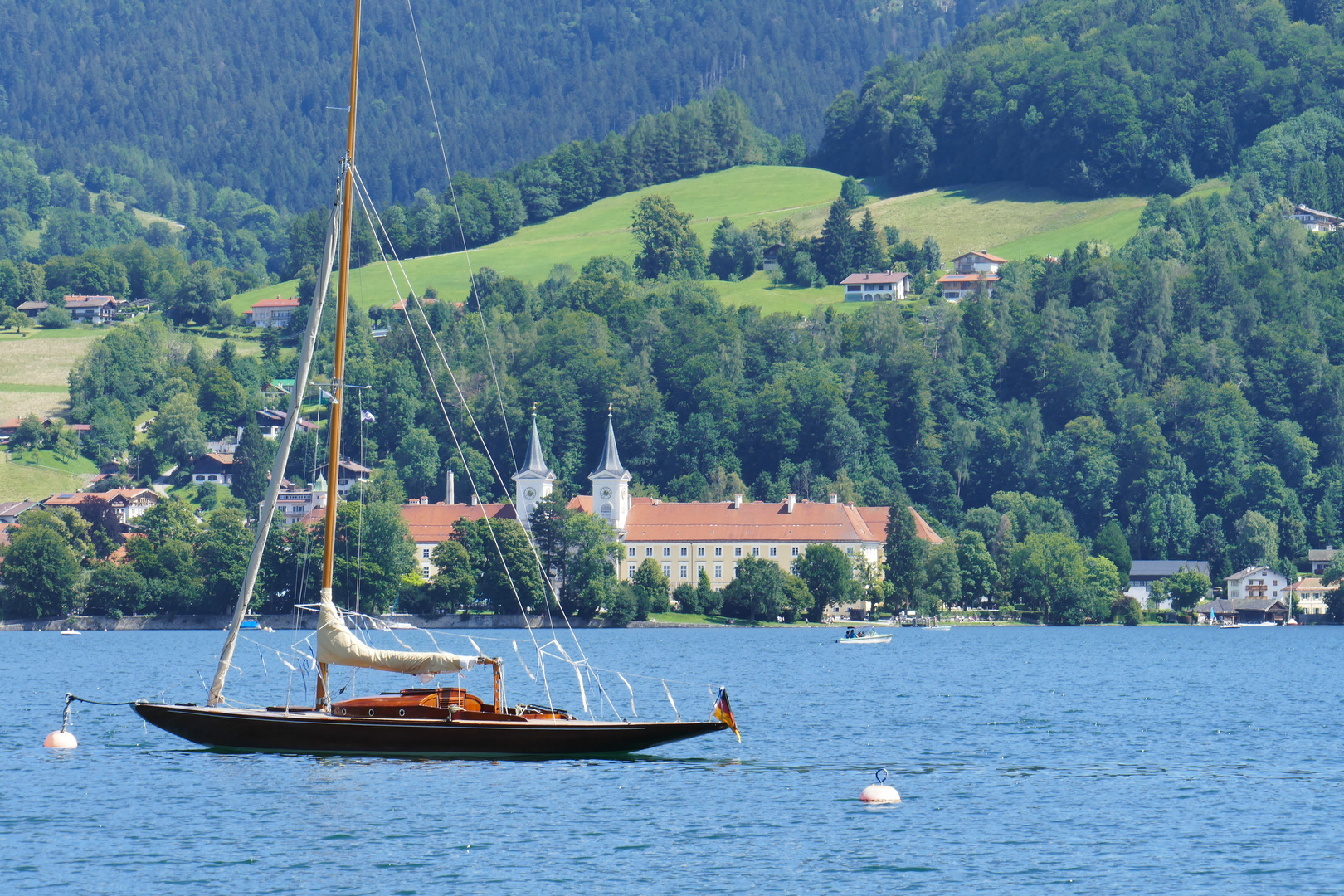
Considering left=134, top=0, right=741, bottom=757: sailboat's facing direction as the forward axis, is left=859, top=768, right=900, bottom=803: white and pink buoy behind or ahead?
behind

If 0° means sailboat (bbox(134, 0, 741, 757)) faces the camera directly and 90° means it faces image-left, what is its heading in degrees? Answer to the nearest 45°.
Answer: approximately 90°
